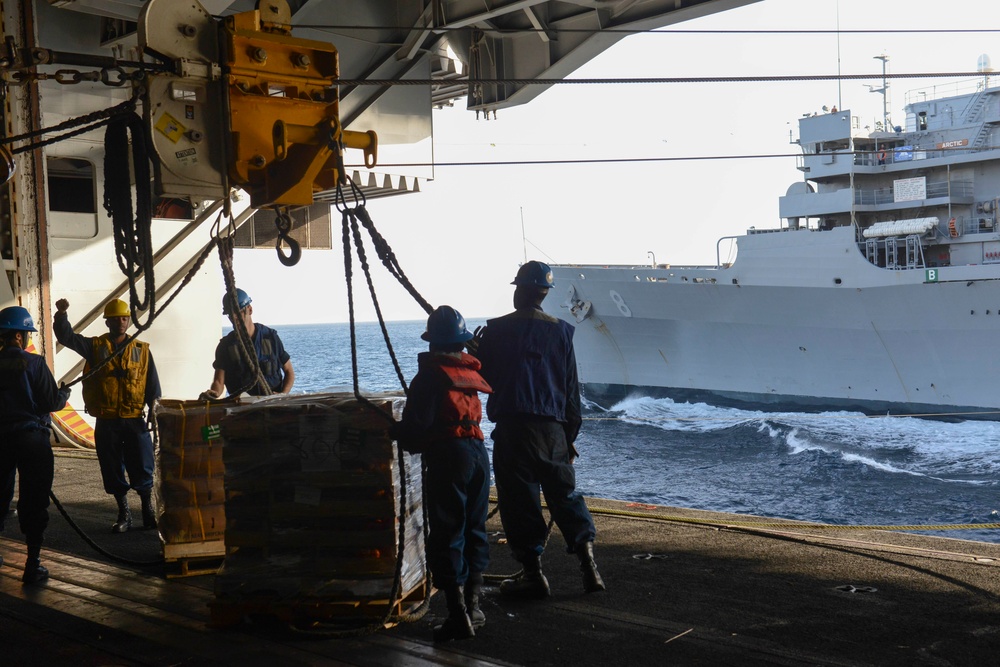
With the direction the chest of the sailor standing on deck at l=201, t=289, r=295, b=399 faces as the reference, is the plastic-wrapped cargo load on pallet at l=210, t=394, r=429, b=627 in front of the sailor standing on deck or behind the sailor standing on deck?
in front

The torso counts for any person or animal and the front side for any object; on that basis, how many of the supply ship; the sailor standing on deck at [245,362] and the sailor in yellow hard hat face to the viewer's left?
1

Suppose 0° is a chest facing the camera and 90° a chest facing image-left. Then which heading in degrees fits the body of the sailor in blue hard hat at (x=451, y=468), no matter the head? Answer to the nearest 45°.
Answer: approximately 135°

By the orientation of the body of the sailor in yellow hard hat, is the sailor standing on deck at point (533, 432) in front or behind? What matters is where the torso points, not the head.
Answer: in front

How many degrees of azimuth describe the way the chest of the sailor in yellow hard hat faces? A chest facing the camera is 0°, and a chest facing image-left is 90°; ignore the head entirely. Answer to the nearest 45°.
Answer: approximately 0°

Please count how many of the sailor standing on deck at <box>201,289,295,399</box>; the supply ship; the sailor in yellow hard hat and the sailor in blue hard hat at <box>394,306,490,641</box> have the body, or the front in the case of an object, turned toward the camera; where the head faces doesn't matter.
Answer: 2

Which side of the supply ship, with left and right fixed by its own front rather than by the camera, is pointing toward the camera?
left

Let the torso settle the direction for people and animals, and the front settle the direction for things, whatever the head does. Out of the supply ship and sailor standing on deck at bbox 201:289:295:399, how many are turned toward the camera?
1

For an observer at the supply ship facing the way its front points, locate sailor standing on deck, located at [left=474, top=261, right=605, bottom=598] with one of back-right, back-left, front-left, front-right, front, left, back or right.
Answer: left
